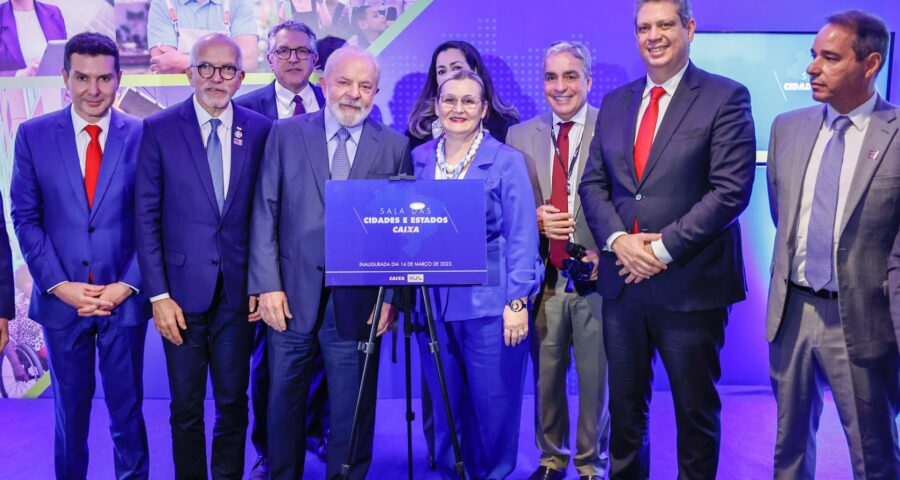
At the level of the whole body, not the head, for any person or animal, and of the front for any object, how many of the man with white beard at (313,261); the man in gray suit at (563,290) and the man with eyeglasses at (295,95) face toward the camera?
3

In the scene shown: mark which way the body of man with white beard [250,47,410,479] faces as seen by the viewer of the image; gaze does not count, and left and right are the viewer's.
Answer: facing the viewer

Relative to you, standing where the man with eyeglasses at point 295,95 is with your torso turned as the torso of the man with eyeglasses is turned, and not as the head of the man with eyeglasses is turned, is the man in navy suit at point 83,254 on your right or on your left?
on your right

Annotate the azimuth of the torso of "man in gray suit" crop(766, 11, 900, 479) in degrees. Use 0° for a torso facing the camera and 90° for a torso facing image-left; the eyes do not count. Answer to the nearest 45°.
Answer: approximately 45°

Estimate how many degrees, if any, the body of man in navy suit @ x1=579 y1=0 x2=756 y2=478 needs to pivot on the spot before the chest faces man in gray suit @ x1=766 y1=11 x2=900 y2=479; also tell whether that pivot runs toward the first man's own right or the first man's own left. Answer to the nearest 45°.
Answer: approximately 135° to the first man's own left

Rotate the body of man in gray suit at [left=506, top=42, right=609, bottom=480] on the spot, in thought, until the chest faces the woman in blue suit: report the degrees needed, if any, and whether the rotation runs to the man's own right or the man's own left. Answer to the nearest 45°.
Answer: approximately 45° to the man's own right

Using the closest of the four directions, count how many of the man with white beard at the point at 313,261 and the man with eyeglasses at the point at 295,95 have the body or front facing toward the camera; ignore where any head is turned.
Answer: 2

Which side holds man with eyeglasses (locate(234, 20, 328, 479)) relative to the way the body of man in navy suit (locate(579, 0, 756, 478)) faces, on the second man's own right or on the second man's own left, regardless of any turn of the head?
on the second man's own right

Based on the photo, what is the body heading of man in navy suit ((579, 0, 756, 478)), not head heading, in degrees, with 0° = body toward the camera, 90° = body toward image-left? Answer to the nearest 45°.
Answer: approximately 45°

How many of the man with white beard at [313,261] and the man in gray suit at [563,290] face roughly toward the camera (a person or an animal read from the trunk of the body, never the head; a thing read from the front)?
2

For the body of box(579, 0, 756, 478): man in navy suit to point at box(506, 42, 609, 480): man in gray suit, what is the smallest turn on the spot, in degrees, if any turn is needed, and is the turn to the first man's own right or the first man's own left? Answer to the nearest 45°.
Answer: approximately 90° to the first man's own right

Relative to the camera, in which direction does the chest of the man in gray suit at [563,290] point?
toward the camera
